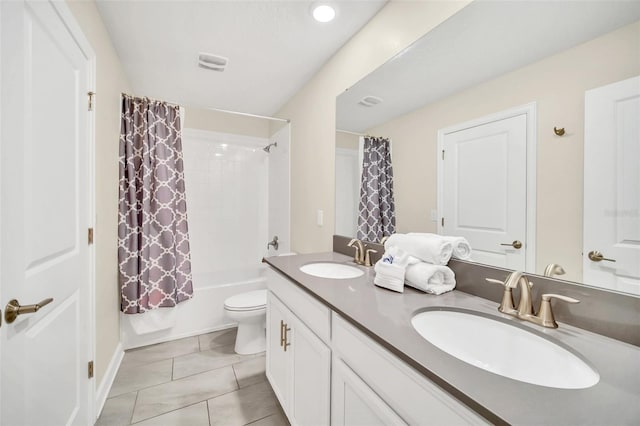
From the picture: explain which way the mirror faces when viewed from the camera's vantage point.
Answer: facing the viewer and to the left of the viewer

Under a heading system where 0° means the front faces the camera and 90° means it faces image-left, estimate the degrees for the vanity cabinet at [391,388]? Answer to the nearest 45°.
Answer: approximately 45°

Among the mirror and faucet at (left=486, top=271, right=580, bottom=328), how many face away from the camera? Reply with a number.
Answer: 0

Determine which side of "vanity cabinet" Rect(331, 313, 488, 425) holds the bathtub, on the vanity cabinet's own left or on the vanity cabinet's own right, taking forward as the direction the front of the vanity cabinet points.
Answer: on the vanity cabinet's own right

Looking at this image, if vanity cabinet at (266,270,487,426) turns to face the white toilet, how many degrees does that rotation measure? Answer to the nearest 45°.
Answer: approximately 90° to its right

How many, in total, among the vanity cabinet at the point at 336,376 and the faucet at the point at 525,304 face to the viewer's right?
0

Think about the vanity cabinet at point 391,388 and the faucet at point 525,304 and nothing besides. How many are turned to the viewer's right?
0

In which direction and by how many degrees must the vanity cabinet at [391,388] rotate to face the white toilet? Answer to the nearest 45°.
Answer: approximately 90° to its right

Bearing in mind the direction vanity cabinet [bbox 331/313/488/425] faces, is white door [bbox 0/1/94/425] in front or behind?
in front

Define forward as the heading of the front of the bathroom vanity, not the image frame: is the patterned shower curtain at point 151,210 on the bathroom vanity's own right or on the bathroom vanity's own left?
on the bathroom vanity's own right
